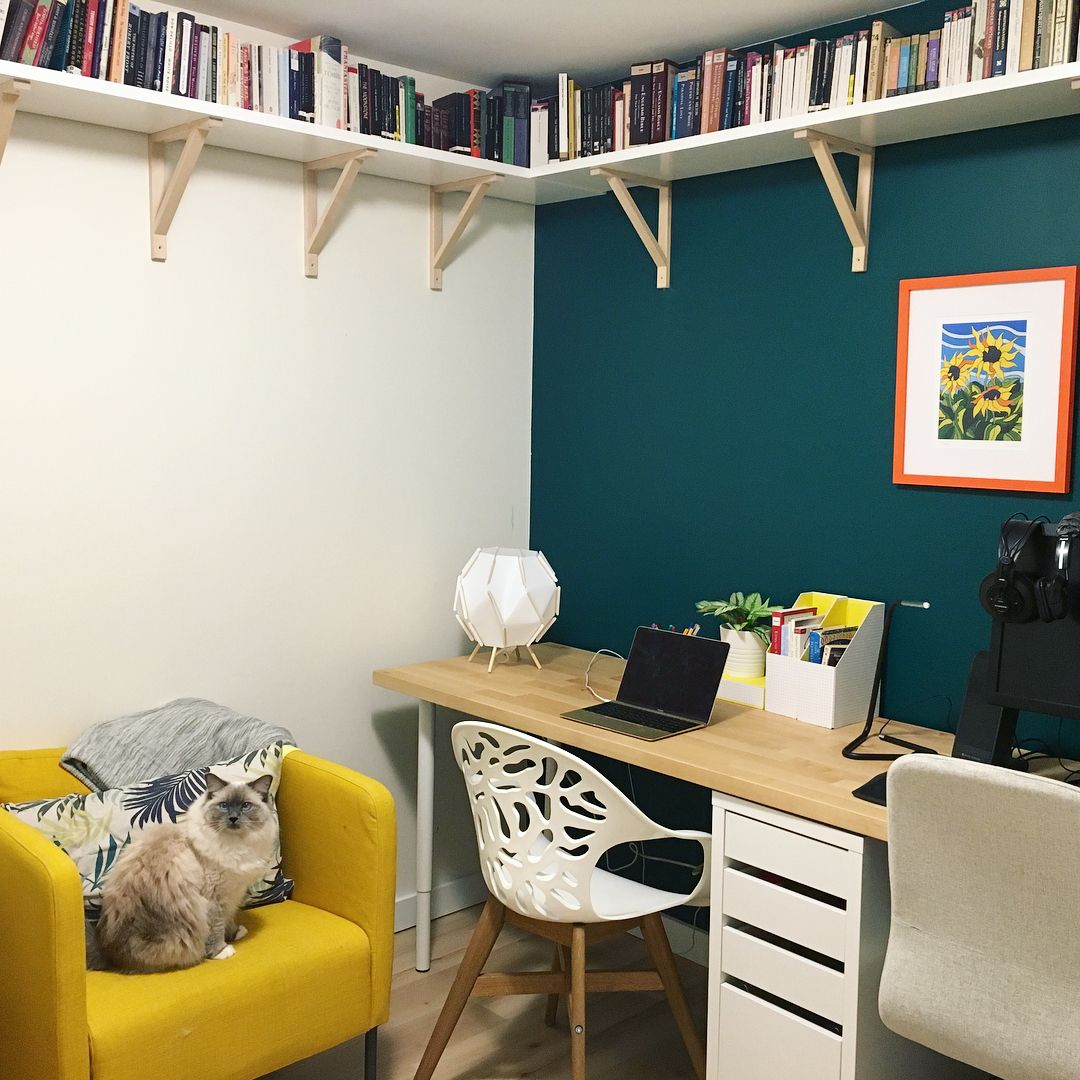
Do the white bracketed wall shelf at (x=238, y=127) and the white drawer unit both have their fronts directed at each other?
no

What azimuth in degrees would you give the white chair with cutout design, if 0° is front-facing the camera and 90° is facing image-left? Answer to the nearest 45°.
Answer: approximately 225°

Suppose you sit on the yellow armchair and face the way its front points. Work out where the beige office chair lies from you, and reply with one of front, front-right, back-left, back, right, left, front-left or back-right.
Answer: front

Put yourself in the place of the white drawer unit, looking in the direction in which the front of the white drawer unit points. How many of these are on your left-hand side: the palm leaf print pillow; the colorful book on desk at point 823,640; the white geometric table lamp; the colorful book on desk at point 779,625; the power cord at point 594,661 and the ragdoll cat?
0

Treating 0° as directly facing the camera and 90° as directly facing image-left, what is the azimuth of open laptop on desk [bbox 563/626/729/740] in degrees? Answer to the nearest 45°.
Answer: approximately 45°

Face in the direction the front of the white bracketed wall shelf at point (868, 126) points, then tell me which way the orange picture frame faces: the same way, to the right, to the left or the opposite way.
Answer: the same way

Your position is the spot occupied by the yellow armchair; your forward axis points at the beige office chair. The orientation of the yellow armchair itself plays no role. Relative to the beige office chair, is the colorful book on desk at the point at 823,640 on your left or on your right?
left

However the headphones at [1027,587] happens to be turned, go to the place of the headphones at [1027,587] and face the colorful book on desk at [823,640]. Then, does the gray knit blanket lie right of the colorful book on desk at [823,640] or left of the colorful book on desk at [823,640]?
left

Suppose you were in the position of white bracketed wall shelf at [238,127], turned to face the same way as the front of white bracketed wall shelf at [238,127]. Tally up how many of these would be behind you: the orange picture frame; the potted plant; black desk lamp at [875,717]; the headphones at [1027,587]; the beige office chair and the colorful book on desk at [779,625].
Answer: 0

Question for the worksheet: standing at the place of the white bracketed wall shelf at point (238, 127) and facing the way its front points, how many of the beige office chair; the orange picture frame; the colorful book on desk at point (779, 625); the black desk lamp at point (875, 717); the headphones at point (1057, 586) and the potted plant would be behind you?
0

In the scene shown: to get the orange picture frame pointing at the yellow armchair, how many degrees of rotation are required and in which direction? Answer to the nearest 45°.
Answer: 0° — it already faces it

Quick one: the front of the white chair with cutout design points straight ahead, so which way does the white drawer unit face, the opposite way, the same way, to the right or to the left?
the opposite way

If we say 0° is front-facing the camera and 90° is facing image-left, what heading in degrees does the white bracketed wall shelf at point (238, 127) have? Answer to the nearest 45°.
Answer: approximately 315°

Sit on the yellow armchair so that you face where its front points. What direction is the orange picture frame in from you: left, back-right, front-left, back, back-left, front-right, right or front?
front-left
